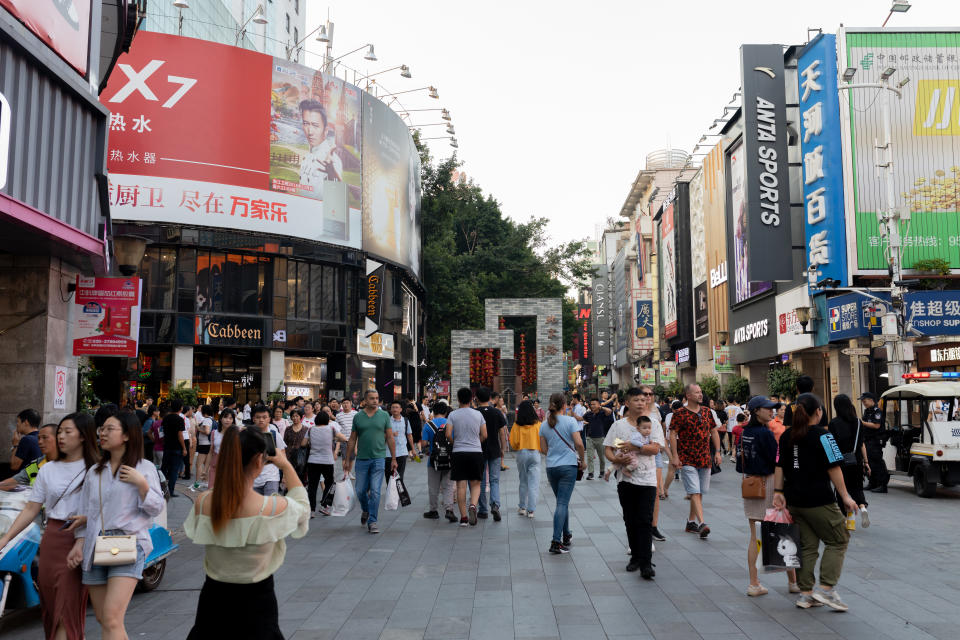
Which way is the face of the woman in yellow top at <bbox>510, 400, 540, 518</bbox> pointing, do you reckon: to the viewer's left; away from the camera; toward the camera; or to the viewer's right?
away from the camera

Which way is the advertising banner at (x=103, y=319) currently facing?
toward the camera

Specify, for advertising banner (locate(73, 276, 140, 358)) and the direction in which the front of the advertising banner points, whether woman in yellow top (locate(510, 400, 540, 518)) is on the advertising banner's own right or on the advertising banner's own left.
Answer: on the advertising banner's own left

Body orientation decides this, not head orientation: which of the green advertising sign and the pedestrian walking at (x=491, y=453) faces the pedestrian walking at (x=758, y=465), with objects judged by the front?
the green advertising sign

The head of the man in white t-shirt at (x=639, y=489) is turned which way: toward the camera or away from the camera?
toward the camera

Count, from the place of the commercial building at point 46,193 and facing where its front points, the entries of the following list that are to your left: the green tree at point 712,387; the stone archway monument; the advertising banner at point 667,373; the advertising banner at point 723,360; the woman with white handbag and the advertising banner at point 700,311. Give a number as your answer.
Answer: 5

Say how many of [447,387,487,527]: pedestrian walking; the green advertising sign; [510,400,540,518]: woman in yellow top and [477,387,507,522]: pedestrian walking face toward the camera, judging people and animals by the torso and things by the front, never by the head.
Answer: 1

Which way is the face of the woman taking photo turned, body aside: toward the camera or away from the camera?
away from the camera

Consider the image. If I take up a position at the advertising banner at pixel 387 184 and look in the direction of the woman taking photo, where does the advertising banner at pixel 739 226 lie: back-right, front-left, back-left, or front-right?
front-left

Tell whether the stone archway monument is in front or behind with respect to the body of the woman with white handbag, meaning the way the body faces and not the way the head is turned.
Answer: behind

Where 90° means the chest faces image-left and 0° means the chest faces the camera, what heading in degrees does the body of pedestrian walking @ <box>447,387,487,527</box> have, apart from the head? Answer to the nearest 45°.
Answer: approximately 180°

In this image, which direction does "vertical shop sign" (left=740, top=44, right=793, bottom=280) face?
toward the camera

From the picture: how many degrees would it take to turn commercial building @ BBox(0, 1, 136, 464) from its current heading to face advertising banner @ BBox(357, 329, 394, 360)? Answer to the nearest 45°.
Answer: approximately 90° to its left

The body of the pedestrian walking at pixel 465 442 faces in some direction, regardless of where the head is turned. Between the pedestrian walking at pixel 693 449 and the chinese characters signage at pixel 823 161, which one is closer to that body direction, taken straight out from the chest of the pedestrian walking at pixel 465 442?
the chinese characters signage

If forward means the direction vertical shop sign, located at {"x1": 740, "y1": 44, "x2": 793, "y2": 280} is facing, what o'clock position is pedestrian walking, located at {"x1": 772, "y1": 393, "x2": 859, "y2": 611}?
The pedestrian walking is roughly at 12 o'clock from the vertical shop sign.

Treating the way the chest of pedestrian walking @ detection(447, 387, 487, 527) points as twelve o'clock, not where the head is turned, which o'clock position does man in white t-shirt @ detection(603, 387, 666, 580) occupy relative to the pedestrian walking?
The man in white t-shirt is roughly at 5 o'clock from the pedestrian walking.

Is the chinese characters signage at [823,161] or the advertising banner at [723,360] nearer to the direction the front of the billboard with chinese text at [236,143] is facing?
the chinese characters signage
